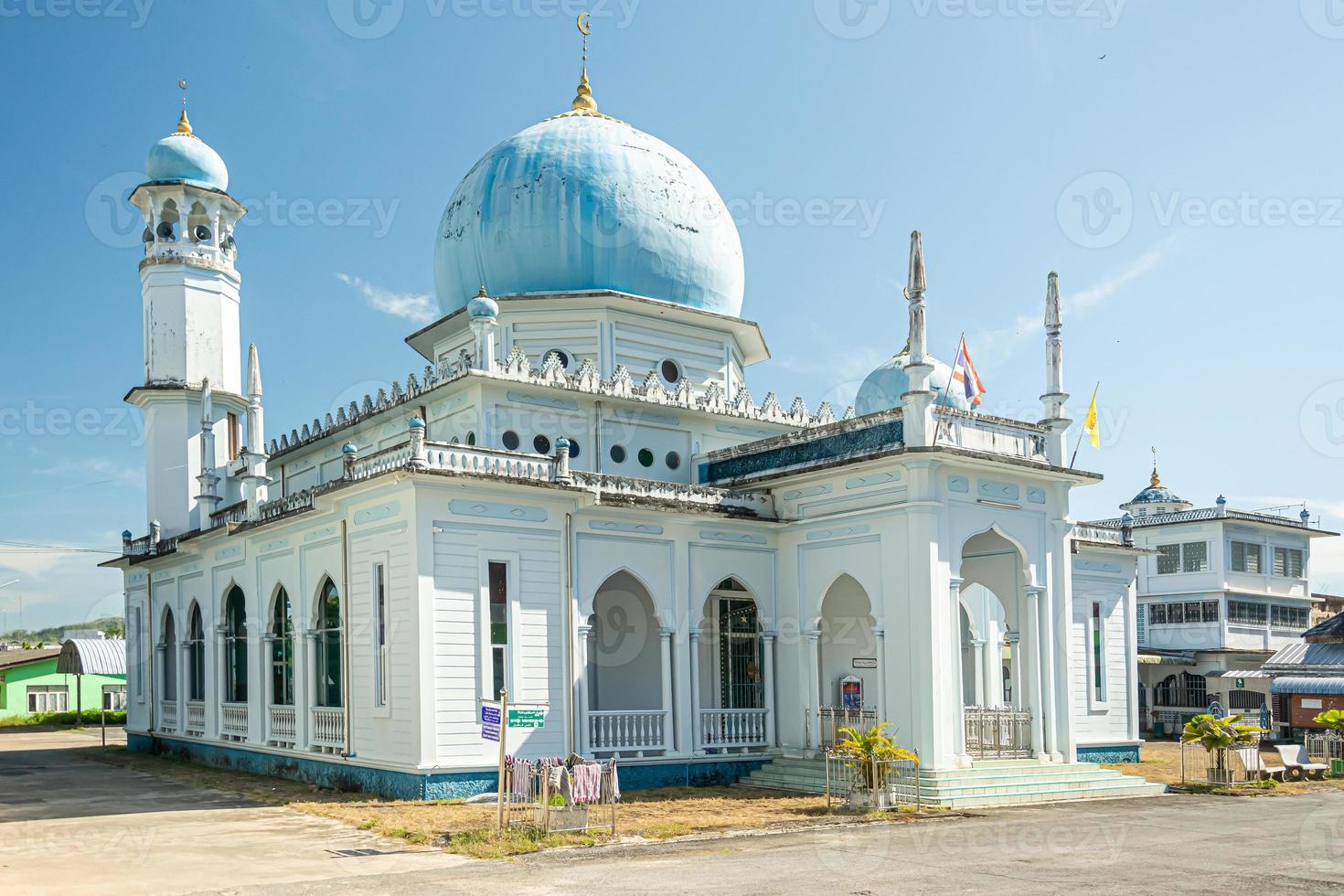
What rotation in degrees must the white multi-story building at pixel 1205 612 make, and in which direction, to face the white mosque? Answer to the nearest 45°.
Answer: approximately 45° to its right

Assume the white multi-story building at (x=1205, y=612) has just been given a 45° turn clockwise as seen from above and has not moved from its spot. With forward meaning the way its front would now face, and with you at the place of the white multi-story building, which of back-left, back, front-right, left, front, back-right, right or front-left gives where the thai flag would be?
front

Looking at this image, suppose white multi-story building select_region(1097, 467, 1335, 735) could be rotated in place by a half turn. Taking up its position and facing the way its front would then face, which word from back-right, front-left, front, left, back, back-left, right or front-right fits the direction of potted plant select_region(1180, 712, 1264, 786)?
back-left

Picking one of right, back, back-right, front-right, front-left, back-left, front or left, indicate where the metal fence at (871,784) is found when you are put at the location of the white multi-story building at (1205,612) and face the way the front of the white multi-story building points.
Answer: front-right

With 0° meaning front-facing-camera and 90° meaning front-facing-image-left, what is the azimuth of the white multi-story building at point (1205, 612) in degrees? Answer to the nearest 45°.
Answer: approximately 315°

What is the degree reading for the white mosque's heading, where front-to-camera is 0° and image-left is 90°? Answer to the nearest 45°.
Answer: approximately 315°

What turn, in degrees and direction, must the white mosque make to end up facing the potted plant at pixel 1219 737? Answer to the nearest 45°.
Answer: approximately 45° to its left

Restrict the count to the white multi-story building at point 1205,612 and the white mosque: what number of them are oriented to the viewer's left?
0

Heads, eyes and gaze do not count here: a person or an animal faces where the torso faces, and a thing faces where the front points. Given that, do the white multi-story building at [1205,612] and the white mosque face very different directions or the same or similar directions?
same or similar directions

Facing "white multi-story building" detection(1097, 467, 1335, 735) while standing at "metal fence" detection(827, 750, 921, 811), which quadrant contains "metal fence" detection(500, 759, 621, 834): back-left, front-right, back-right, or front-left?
back-left
